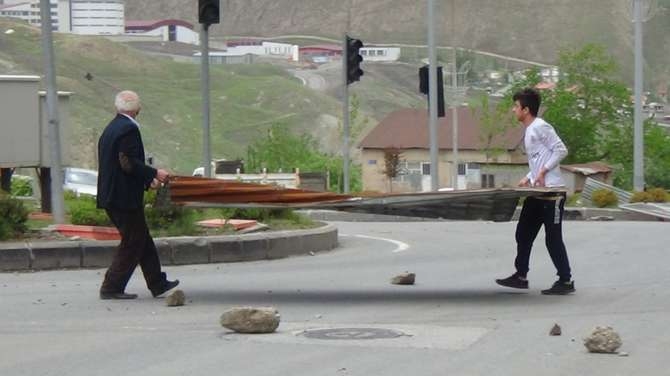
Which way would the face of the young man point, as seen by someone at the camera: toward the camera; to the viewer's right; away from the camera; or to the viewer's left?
to the viewer's left

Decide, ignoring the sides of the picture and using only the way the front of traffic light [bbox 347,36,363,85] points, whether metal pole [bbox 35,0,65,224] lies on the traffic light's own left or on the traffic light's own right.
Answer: on the traffic light's own right

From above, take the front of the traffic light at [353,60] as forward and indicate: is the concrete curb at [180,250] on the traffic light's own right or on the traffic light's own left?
on the traffic light's own right
